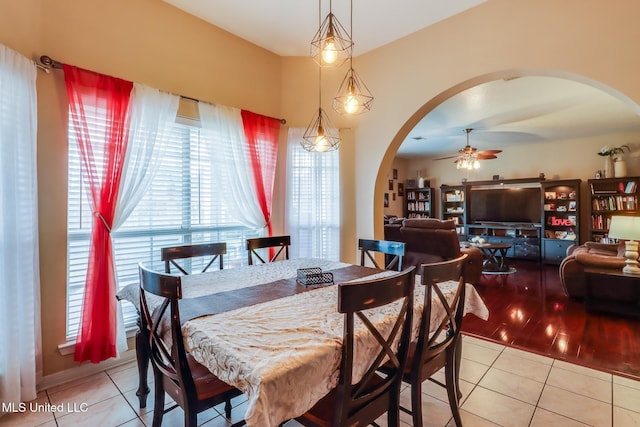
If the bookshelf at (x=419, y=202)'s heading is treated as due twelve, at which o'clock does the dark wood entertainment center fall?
The dark wood entertainment center is roughly at 10 o'clock from the bookshelf.

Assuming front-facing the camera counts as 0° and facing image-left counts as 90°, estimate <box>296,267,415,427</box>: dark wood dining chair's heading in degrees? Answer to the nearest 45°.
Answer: approximately 135°

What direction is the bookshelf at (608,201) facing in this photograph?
toward the camera

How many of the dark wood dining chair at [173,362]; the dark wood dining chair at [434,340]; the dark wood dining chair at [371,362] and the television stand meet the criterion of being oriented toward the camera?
1

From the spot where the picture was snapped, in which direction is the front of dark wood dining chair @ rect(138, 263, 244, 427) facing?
facing away from the viewer and to the right of the viewer

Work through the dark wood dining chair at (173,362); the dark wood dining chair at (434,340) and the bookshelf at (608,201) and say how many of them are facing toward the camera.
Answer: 1

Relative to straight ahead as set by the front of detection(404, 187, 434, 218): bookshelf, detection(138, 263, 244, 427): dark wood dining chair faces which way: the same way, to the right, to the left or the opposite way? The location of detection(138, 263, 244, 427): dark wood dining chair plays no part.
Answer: the opposite way

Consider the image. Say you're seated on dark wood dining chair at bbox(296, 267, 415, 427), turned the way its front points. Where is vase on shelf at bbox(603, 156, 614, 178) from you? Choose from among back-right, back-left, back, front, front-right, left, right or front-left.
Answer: right

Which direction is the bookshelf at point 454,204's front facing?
toward the camera

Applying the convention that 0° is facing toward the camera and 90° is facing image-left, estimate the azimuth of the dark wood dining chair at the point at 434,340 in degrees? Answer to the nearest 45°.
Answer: approximately 135°

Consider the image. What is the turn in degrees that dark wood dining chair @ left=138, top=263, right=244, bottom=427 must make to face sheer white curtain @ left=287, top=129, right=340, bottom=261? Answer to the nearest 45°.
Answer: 0° — it already faces it

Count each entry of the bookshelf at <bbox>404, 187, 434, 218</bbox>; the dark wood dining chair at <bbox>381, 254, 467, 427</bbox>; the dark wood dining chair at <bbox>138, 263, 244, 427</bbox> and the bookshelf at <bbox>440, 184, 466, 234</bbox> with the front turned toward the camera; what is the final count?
2

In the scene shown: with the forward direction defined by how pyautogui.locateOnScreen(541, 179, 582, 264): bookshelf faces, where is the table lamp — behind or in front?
in front

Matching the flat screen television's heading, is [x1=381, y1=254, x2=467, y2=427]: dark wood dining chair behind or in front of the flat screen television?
in front
